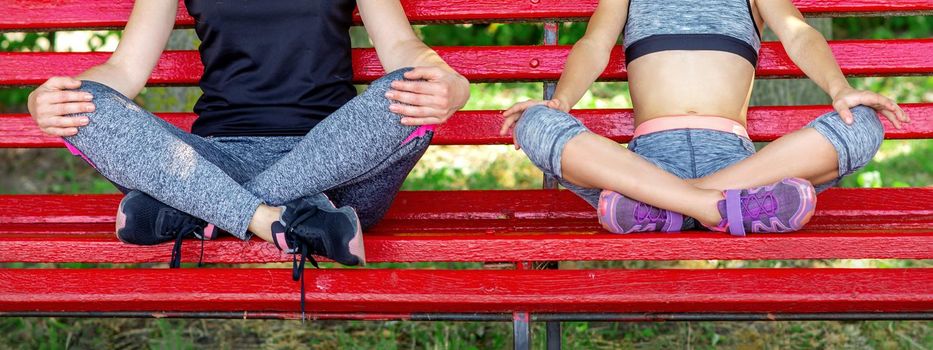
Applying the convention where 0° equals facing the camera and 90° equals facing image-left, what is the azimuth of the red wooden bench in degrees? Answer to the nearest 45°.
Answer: approximately 0°

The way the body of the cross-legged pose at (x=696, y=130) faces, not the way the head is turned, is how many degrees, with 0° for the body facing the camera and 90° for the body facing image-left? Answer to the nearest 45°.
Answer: approximately 0°
